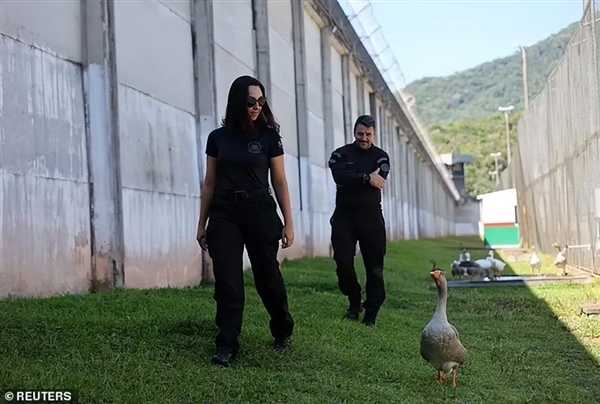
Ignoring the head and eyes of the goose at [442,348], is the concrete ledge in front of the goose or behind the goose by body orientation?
behind

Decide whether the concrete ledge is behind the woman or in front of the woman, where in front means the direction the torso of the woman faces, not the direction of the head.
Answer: behind

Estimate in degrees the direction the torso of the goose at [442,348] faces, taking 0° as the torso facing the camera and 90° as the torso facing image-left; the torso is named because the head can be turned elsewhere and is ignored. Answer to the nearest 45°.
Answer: approximately 45°

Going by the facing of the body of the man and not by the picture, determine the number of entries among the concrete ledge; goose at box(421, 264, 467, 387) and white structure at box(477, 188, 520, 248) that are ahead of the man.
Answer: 1

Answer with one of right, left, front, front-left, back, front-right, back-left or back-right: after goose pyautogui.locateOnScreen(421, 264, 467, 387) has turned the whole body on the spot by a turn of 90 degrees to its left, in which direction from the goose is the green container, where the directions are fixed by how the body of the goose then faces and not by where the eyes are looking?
back-left

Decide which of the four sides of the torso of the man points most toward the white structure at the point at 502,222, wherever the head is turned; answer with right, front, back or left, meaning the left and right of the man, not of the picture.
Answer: back

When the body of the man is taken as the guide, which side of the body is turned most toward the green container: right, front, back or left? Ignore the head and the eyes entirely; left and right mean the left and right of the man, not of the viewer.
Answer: back

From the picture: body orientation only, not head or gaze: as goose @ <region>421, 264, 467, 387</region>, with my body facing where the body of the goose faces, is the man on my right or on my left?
on my right

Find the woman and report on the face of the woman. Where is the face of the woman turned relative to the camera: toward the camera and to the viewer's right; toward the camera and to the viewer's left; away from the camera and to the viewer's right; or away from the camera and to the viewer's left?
toward the camera and to the viewer's right

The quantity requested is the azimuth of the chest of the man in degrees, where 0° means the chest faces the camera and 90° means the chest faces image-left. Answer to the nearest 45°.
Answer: approximately 0°

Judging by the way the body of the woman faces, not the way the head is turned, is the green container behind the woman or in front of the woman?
behind

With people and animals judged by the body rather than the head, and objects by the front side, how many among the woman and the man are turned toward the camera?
2
